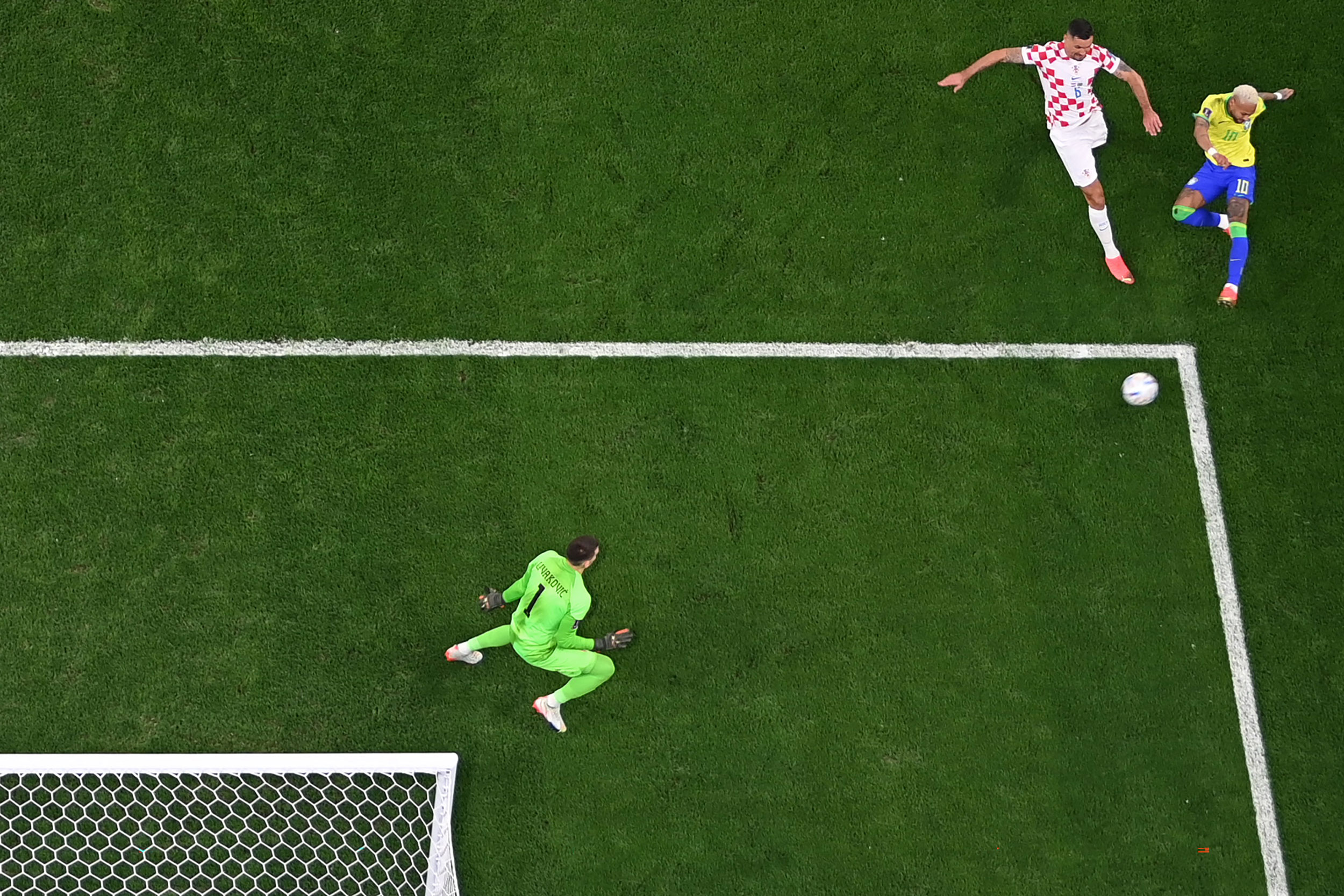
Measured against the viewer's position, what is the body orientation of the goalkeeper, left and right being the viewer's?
facing away from the viewer and to the right of the viewer

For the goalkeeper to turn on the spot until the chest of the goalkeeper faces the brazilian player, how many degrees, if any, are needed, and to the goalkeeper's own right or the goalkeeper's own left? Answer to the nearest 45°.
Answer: approximately 45° to the goalkeeper's own right

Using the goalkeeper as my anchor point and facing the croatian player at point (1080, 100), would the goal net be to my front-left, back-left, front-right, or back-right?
back-left

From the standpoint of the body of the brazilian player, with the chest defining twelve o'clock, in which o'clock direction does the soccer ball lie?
The soccer ball is roughly at 1 o'clock from the brazilian player.

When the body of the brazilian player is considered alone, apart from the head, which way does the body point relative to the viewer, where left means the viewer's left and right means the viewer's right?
facing the viewer

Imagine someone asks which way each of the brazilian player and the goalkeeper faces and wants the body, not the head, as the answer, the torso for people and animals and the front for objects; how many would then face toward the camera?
1

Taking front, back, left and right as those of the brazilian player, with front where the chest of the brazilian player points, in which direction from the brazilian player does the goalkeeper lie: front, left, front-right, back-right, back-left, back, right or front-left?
front-right

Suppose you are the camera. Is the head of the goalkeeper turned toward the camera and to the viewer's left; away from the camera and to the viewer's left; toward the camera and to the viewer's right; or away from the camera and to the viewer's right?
away from the camera and to the viewer's right

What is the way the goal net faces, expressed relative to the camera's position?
facing away from the viewer

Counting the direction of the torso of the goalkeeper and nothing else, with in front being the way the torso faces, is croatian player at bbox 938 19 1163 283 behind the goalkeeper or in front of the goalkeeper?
in front

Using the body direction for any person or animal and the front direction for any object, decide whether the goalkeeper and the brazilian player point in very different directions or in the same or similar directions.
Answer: very different directions

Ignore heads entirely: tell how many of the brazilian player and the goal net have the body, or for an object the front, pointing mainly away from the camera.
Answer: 1
